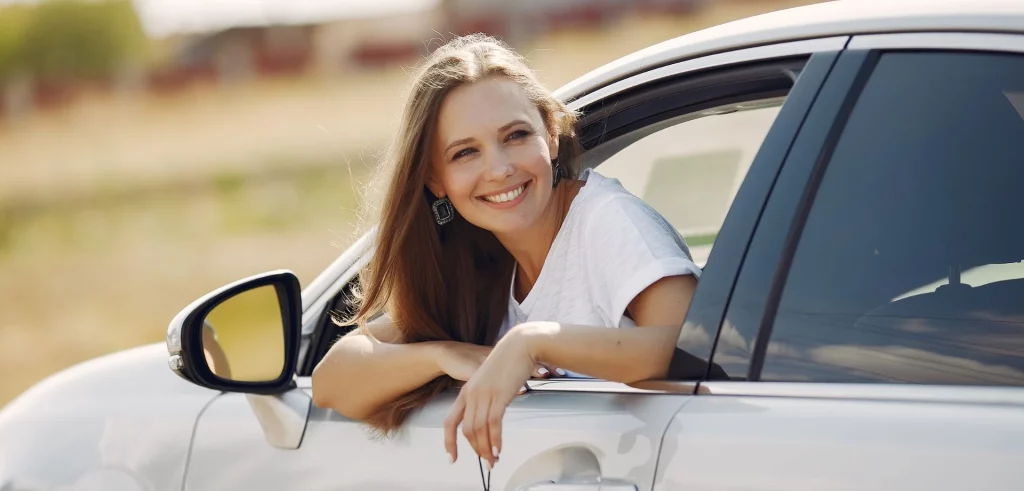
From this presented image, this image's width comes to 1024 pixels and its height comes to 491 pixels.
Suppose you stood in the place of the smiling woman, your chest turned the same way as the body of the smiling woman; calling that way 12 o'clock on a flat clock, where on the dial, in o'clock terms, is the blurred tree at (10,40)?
The blurred tree is roughly at 5 o'clock from the smiling woman.

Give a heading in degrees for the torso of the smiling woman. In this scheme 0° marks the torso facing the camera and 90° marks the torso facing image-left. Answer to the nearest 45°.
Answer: approximately 0°
